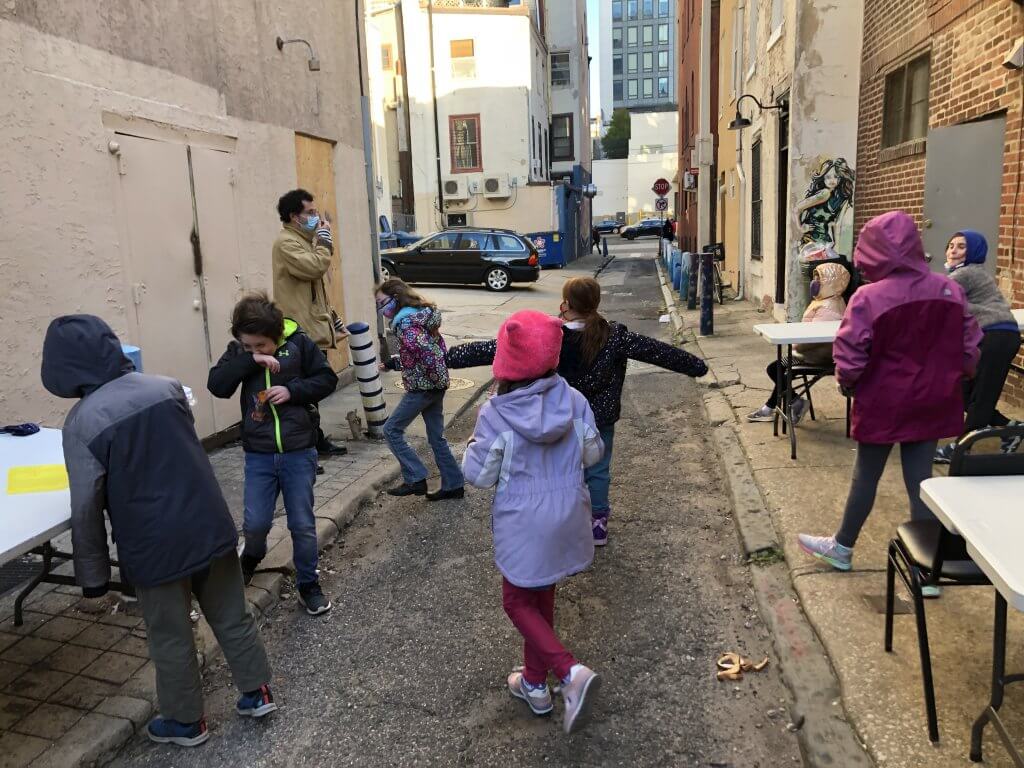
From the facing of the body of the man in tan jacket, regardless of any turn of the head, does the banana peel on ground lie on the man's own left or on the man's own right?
on the man's own right

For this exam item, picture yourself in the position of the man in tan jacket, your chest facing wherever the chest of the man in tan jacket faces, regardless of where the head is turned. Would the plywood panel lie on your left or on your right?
on your left

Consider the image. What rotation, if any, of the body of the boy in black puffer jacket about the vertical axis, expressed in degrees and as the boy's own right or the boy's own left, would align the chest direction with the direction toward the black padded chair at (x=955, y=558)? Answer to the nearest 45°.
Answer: approximately 45° to the boy's own left

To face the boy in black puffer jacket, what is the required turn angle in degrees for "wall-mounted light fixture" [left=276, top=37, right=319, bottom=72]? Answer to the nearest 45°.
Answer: approximately 90° to its right

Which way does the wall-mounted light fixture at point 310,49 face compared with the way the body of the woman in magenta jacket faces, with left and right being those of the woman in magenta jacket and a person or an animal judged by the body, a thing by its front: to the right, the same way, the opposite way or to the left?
to the right

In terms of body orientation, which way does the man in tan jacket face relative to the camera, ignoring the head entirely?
to the viewer's right

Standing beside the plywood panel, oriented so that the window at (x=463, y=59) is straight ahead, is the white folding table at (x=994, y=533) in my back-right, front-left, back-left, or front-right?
back-right

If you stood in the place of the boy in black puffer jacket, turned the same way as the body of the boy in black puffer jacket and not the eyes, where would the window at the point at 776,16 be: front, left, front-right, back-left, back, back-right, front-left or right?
back-left

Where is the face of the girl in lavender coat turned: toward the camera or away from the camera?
away from the camera
